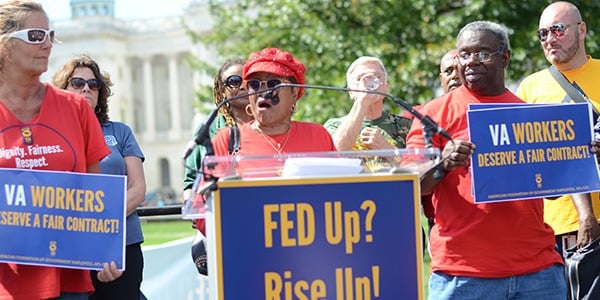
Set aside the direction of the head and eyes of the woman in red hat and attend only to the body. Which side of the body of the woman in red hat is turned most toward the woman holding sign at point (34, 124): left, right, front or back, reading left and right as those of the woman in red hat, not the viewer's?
right

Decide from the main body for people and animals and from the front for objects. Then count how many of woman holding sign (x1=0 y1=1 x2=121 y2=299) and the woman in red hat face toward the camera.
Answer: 2

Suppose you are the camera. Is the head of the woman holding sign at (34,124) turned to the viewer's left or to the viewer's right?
to the viewer's right

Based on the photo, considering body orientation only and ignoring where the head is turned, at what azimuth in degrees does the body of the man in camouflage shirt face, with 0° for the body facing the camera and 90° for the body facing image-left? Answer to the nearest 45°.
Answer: approximately 0°

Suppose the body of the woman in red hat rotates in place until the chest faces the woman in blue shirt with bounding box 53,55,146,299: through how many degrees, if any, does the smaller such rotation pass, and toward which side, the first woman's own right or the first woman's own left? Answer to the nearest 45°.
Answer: approximately 135° to the first woman's own right

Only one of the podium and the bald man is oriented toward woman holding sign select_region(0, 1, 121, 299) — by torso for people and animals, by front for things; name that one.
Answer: the bald man

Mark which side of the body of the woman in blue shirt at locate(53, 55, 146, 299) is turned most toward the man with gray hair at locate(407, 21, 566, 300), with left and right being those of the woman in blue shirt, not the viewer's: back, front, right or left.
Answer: left

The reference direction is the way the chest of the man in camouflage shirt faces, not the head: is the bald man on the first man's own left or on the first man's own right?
on the first man's own left
